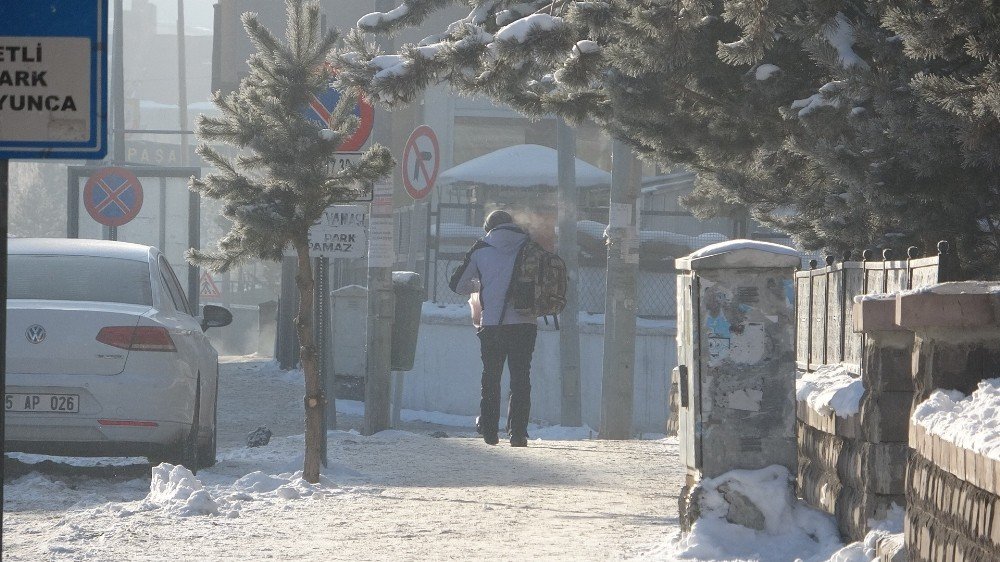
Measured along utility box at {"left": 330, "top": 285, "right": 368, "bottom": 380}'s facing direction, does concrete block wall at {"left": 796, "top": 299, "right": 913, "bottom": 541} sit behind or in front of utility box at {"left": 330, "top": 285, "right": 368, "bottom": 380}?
in front

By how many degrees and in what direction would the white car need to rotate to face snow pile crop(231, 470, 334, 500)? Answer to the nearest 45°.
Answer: approximately 135° to its right

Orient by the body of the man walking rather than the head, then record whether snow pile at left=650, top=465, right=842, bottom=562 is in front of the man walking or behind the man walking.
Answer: behind

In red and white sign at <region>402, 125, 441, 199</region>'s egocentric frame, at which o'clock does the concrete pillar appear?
The concrete pillar is roughly at 10 o'clock from the red and white sign.

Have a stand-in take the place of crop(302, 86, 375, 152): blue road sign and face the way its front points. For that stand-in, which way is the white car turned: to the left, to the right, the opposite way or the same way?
the opposite way

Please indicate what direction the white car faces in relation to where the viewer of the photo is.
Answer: facing away from the viewer

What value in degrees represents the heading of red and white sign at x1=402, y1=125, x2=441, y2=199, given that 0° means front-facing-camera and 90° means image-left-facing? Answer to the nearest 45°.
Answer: approximately 45°
